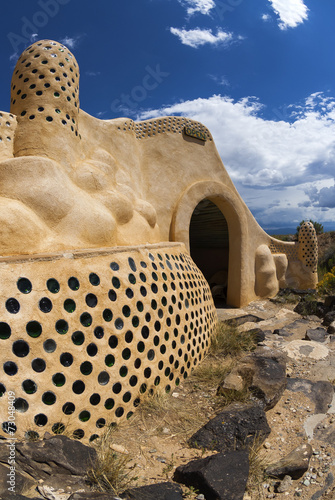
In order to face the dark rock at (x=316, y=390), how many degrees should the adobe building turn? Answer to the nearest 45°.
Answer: approximately 45° to its left

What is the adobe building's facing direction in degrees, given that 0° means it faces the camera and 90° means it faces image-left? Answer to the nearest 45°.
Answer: approximately 315°

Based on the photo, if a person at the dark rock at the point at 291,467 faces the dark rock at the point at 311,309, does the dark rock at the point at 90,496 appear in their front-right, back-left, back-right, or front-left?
back-left

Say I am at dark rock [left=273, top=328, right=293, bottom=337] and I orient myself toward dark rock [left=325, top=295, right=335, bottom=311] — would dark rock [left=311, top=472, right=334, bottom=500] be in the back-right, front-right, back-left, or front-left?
back-right
